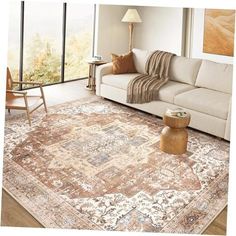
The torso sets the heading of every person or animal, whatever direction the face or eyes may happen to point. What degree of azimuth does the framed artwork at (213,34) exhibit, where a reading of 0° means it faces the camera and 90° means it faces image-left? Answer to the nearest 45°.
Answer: approximately 45°

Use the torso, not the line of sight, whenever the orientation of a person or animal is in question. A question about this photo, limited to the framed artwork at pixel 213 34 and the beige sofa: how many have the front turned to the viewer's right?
0

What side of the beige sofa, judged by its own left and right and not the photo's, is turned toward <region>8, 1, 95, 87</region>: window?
right

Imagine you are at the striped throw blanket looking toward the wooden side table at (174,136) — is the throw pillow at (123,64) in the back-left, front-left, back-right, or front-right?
back-right

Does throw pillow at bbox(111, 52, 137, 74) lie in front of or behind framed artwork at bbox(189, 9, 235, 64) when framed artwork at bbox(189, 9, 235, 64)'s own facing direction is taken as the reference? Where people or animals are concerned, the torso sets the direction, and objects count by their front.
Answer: in front

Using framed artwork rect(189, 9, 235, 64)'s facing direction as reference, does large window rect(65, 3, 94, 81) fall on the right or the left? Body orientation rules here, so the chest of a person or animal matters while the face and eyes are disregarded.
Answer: on its right

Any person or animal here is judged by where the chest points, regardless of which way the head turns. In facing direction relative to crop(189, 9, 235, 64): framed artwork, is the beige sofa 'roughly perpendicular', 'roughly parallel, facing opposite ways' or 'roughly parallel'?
roughly parallel

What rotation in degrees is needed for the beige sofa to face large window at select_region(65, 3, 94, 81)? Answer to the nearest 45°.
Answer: approximately 90° to its right

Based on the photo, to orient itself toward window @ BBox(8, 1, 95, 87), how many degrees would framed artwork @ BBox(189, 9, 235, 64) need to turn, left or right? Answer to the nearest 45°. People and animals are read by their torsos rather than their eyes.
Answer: approximately 45° to its right

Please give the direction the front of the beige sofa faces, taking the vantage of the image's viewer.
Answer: facing the viewer and to the left of the viewer

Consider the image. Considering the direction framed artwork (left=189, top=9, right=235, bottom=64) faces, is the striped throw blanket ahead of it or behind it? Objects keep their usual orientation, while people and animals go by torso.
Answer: ahead
